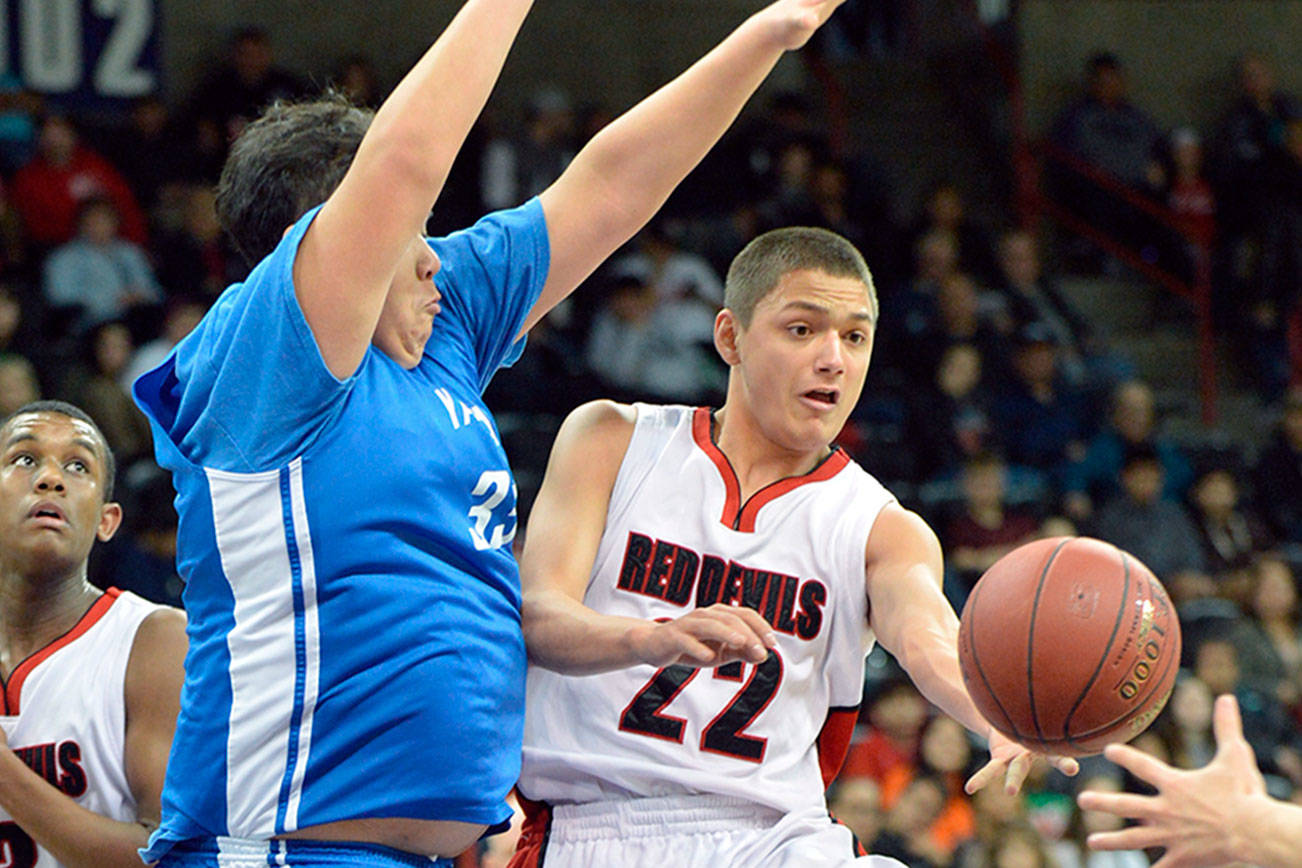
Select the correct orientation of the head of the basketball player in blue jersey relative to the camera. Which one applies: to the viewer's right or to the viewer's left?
to the viewer's right

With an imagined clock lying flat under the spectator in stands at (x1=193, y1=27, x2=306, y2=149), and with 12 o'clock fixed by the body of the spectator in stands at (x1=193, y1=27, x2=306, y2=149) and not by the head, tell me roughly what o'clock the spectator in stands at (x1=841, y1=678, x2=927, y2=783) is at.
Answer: the spectator in stands at (x1=841, y1=678, x2=927, y2=783) is roughly at 11 o'clock from the spectator in stands at (x1=193, y1=27, x2=306, y2=149).

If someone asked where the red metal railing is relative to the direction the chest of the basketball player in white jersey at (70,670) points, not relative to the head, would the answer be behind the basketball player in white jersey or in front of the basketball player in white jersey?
behind

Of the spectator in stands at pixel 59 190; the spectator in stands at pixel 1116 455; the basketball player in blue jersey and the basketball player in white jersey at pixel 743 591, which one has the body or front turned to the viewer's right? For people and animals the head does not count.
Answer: the basketball player in blue jersey

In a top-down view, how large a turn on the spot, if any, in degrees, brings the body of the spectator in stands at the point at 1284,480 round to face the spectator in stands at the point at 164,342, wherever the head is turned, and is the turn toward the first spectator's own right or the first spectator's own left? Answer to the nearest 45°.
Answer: approximately 45° to the first spectator's own right

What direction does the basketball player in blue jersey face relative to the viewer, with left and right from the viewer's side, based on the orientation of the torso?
facing to the right of the viewer

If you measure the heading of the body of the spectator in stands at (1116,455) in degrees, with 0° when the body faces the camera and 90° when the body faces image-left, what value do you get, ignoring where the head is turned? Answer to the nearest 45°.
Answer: approximately 0°

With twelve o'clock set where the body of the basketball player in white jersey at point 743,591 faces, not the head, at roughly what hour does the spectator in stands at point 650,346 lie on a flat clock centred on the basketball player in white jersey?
The spectator in stands is roughly at 6 o'clock from the basketball player in white jersey.

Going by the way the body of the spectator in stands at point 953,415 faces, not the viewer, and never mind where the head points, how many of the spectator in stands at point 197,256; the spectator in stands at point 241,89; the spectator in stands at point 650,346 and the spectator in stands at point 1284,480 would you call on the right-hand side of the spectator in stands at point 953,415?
3

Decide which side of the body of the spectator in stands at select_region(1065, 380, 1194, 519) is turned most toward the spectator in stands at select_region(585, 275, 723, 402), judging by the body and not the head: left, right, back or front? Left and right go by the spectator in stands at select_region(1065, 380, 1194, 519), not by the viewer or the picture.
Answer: right

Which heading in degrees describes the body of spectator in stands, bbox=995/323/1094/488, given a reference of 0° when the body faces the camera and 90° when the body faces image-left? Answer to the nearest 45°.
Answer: approximately 0°

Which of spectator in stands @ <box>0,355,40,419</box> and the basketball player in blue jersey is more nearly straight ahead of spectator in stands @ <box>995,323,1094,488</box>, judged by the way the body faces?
the basketball player in blue jersey
